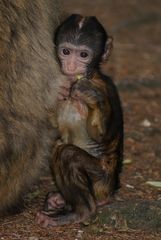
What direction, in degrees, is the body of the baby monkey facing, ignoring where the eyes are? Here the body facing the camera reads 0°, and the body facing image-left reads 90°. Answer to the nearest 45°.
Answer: approximately 45°

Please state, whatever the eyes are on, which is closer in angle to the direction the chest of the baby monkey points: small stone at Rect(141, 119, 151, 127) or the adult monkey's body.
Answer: the adult monkey's body

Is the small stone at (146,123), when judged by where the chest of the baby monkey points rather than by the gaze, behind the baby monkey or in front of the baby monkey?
behind
